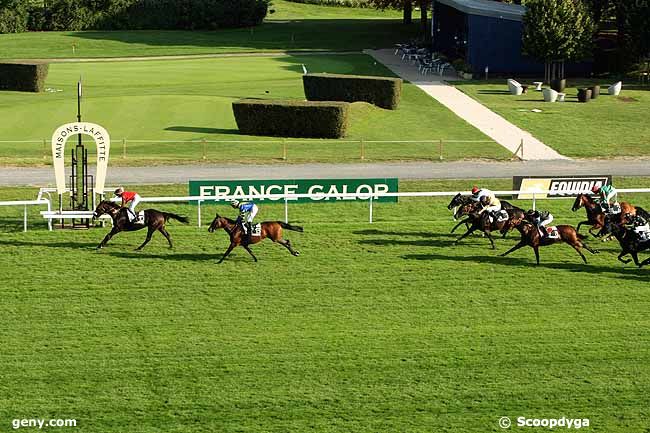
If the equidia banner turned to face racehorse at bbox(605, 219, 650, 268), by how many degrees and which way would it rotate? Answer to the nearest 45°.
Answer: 0° — it already faces it

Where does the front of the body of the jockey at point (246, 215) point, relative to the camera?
to the viewer's left

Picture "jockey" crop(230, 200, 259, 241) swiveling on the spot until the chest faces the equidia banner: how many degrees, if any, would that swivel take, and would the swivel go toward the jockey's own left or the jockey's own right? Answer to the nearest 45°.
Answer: approximately 135° to the jockey's own right

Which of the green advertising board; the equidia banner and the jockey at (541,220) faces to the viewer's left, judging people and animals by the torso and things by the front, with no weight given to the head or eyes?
the jockey

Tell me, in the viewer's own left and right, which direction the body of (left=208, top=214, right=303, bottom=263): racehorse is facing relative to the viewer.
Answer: facing to the left of the viewer

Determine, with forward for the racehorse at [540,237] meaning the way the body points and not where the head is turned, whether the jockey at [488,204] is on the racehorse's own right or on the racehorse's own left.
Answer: on the racehorse's own right

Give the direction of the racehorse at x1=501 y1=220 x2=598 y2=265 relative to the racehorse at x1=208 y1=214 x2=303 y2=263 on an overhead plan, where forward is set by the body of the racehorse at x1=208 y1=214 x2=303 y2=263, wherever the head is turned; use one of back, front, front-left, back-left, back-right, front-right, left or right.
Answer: back

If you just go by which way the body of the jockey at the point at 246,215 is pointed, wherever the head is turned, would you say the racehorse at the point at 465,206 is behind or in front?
behind

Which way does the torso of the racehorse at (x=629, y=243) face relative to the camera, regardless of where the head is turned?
to the viewer's left

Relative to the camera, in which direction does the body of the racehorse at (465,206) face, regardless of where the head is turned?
to the viewer's left

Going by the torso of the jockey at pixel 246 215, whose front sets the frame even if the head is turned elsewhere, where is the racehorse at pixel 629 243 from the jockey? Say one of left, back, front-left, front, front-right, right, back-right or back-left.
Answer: back

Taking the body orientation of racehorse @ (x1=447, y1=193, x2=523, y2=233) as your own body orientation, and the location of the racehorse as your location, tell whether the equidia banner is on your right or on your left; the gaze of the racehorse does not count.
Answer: on your right
